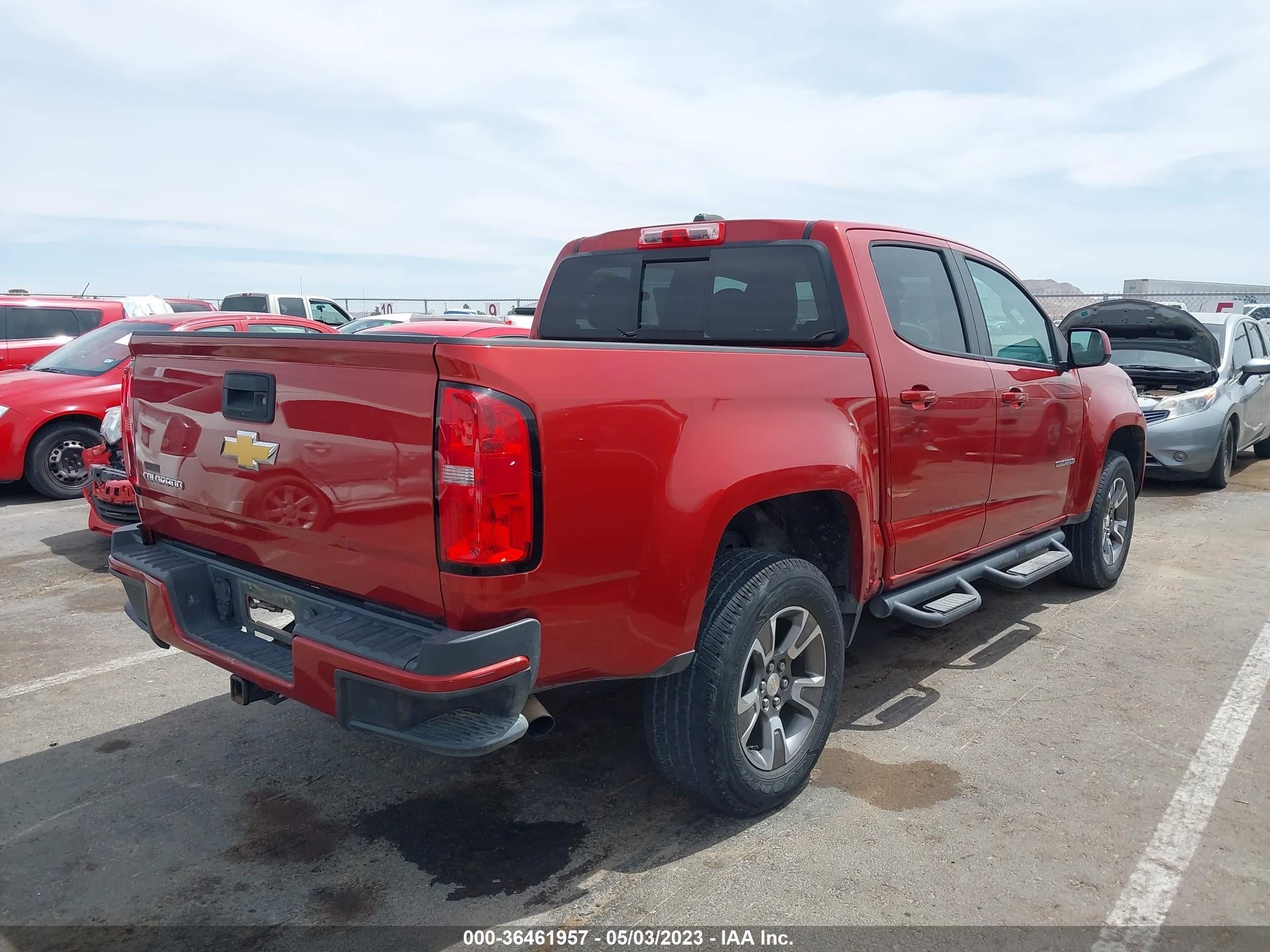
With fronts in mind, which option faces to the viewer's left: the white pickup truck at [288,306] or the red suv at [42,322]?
the red suv

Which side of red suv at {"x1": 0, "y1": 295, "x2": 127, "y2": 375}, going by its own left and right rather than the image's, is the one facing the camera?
left

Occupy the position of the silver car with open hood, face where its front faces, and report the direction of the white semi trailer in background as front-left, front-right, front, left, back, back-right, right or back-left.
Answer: back-right

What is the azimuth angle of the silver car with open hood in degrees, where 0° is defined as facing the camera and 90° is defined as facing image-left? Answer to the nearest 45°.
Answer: approximately 45°

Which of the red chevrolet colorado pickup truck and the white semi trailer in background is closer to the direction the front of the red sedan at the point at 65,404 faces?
the red chevrolet colorado pickup truck

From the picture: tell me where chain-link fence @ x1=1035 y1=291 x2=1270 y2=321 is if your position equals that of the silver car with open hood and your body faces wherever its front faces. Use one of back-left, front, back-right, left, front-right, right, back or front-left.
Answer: back-right

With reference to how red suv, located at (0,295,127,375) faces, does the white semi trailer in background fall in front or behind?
behind

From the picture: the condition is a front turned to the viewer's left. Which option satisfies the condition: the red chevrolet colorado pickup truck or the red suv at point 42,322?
the red suv

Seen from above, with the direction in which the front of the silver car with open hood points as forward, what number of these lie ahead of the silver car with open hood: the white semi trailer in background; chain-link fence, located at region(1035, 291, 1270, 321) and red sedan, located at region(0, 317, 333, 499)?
1

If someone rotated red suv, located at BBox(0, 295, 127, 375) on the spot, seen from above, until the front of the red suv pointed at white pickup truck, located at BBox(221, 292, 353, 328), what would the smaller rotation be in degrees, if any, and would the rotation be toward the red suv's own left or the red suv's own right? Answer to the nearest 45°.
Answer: approximately 135° to the red suv's own right

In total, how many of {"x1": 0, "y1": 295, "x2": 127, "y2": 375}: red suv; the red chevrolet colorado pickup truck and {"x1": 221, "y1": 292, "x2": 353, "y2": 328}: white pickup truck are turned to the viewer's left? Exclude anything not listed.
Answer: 1

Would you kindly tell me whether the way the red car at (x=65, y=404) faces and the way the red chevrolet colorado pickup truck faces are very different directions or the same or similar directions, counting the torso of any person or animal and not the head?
very different directions

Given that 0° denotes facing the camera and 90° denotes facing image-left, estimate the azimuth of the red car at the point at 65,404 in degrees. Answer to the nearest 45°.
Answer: approximately 45°

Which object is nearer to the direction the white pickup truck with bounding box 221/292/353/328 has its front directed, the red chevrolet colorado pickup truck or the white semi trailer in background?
the white semi trailer in background

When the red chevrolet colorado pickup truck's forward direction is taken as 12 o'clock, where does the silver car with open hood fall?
The silver car with open hood is roughly at 12 o'clock from the red chevrolet colorado pickup truck.
